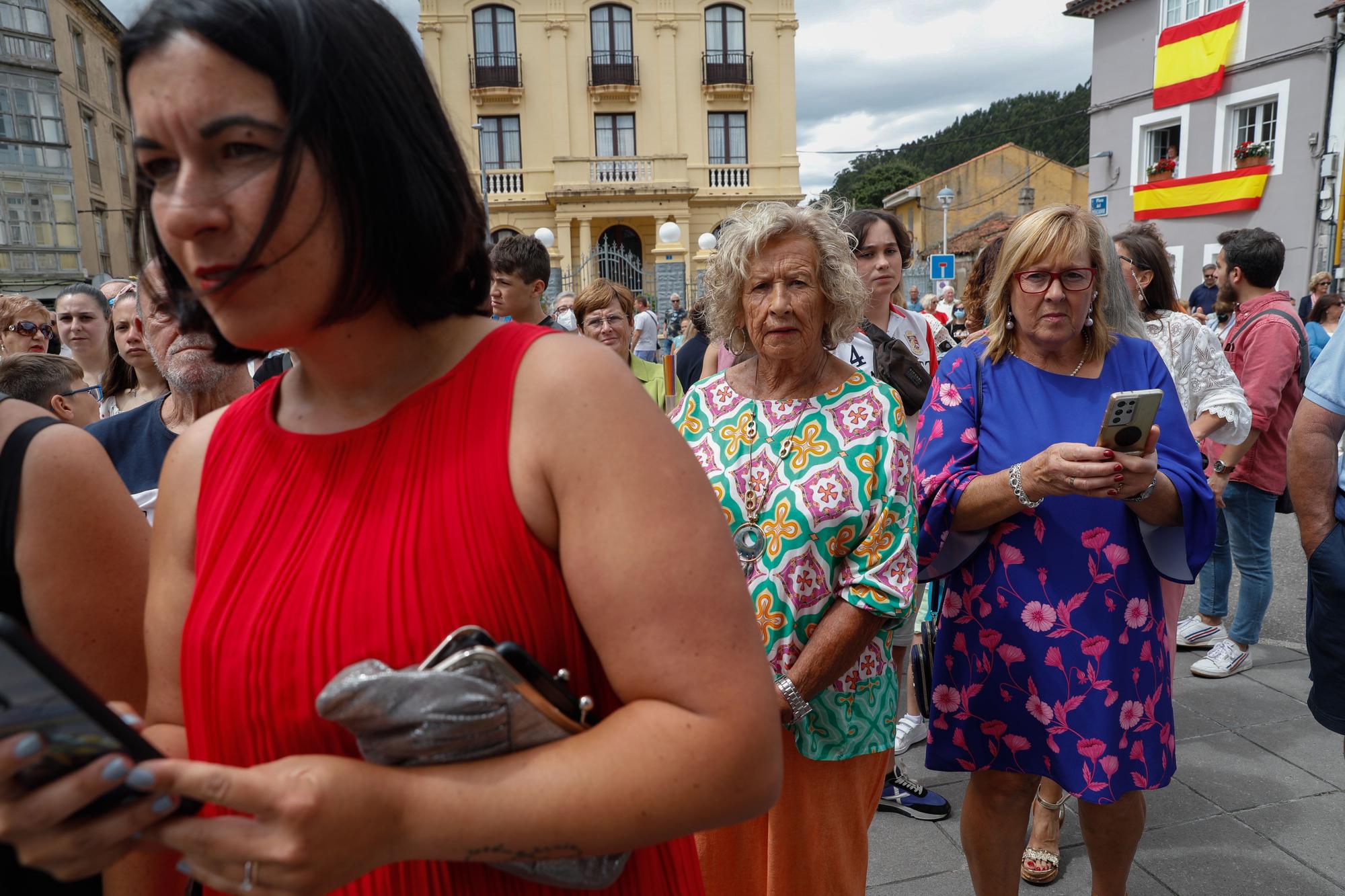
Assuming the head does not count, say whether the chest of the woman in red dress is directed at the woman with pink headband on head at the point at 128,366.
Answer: no

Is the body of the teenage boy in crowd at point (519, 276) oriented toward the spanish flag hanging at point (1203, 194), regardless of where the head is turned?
no

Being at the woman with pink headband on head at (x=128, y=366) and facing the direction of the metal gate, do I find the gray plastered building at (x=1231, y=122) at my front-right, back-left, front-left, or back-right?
front-right

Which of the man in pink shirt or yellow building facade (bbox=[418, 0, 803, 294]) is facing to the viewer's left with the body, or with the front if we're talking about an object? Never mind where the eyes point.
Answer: the man in pink shirt

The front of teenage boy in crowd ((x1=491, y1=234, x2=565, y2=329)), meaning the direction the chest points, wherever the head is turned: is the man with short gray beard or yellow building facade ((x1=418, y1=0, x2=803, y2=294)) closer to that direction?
the man with short gray beard

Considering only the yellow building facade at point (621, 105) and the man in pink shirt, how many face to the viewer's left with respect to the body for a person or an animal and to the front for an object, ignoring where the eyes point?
1

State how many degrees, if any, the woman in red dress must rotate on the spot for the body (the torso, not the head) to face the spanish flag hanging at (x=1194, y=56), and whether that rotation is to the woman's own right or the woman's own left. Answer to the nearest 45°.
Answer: approximately 180°

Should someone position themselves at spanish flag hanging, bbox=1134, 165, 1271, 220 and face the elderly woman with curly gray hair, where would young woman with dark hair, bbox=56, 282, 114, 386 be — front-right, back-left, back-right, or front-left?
front-right

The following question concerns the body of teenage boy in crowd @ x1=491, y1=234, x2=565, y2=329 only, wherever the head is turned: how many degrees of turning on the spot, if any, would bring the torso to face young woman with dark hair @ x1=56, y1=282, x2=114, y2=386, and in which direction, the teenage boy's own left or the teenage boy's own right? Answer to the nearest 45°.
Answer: approximately 45° to the teenage boy's own right

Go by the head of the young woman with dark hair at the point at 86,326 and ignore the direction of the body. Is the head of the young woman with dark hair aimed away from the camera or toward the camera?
toward the camera

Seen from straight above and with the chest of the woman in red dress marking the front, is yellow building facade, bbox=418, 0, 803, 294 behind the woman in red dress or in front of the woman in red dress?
behind

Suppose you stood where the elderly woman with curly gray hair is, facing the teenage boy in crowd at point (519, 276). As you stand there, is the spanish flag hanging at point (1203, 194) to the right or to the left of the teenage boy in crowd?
right

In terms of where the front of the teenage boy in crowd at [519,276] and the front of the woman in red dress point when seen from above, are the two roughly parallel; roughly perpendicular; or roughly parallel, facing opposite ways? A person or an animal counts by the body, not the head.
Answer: roughly parallel

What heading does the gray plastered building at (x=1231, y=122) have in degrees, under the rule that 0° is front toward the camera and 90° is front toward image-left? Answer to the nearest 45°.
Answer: approximately 45°

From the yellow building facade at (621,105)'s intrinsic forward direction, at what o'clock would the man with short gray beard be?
The man with short gray beard is roughly at 12 o'clock from the yellow building facade.

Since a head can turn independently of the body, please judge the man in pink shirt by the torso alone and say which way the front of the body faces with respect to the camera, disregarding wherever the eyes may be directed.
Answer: to the viewer's left

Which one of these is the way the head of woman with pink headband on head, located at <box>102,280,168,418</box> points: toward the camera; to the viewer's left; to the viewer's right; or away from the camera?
toward the camera

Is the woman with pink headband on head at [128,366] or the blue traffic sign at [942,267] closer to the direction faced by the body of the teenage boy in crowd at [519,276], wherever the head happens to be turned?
the woman with pink headband on head

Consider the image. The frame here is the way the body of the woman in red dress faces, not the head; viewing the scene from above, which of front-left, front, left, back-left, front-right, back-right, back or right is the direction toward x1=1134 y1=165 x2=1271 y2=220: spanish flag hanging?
back
